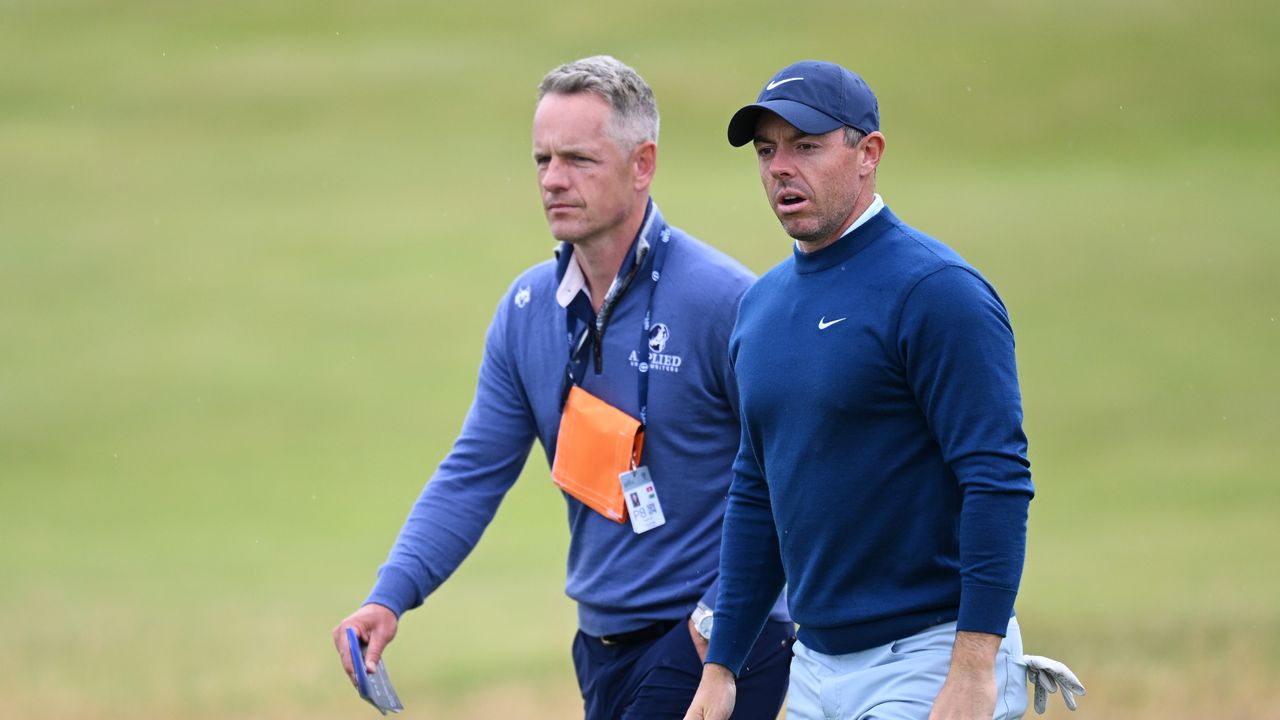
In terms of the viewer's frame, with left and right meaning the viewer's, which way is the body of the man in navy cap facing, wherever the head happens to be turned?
facing the viewer and to the left of the viewer

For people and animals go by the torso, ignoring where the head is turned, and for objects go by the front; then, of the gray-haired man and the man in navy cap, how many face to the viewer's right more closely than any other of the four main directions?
0

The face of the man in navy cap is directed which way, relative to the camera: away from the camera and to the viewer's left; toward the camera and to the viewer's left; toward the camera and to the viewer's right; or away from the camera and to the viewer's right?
toward the camera and to the viewer's left

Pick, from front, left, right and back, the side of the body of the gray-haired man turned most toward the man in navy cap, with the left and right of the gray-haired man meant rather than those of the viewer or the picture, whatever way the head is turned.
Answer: left

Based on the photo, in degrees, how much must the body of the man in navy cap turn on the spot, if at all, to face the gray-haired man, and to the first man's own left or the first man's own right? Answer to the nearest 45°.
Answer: approximately 90° to the first man's own right
